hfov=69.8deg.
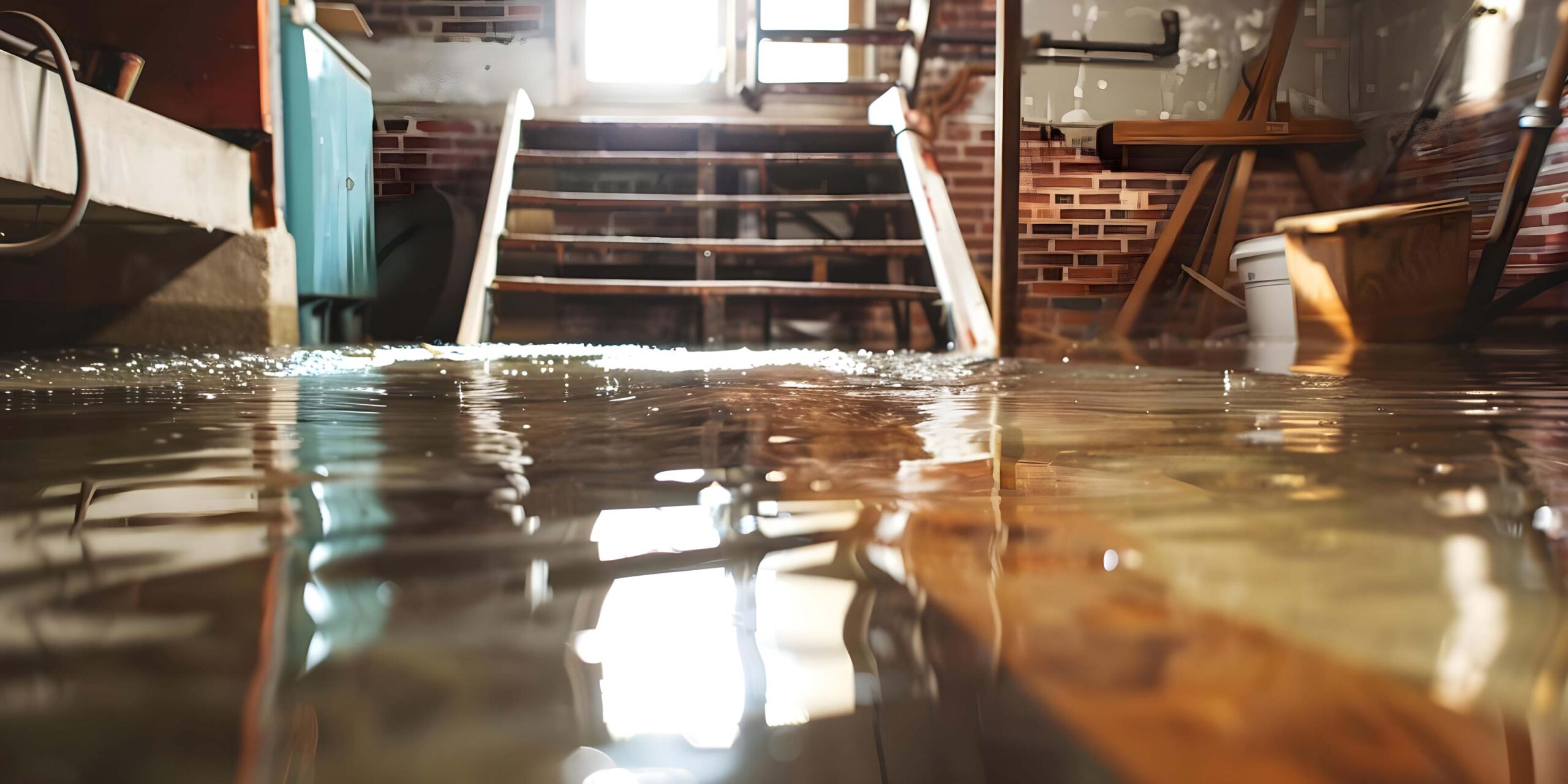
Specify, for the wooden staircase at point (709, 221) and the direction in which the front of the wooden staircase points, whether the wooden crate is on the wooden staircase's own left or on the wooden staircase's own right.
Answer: on the wooden staircase's own left

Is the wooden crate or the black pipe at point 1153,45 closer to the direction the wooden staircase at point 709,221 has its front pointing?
the wooden crate

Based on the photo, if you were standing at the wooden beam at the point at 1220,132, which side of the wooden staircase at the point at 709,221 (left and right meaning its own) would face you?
left

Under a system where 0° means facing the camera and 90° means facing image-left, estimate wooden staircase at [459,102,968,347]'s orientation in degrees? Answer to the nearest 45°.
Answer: approximately 0°

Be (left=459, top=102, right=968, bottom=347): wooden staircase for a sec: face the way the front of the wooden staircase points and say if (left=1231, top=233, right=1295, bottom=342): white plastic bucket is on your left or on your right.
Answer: on your left

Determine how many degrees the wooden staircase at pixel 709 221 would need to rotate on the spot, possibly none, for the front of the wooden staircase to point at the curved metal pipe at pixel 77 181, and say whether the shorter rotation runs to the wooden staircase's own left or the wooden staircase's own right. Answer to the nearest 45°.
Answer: approximately 45° to the wooden staircase's own right

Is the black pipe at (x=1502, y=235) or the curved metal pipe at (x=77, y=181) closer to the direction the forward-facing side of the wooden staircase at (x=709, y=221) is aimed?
the curved metal pipe

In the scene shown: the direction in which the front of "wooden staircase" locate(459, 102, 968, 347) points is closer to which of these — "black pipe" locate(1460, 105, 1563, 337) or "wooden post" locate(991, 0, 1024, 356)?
the wooden post

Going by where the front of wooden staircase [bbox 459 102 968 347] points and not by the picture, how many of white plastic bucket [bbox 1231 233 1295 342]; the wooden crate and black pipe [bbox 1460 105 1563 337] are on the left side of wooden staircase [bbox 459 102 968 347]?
3

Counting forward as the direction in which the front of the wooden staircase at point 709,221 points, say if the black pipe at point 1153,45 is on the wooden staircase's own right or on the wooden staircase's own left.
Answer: on the wooden staircase's own left

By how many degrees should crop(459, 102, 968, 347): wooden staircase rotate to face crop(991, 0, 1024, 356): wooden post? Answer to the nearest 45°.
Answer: approximately 45° to its left

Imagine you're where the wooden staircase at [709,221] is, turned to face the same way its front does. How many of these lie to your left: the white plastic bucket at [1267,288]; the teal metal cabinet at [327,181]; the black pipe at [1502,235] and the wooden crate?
3
